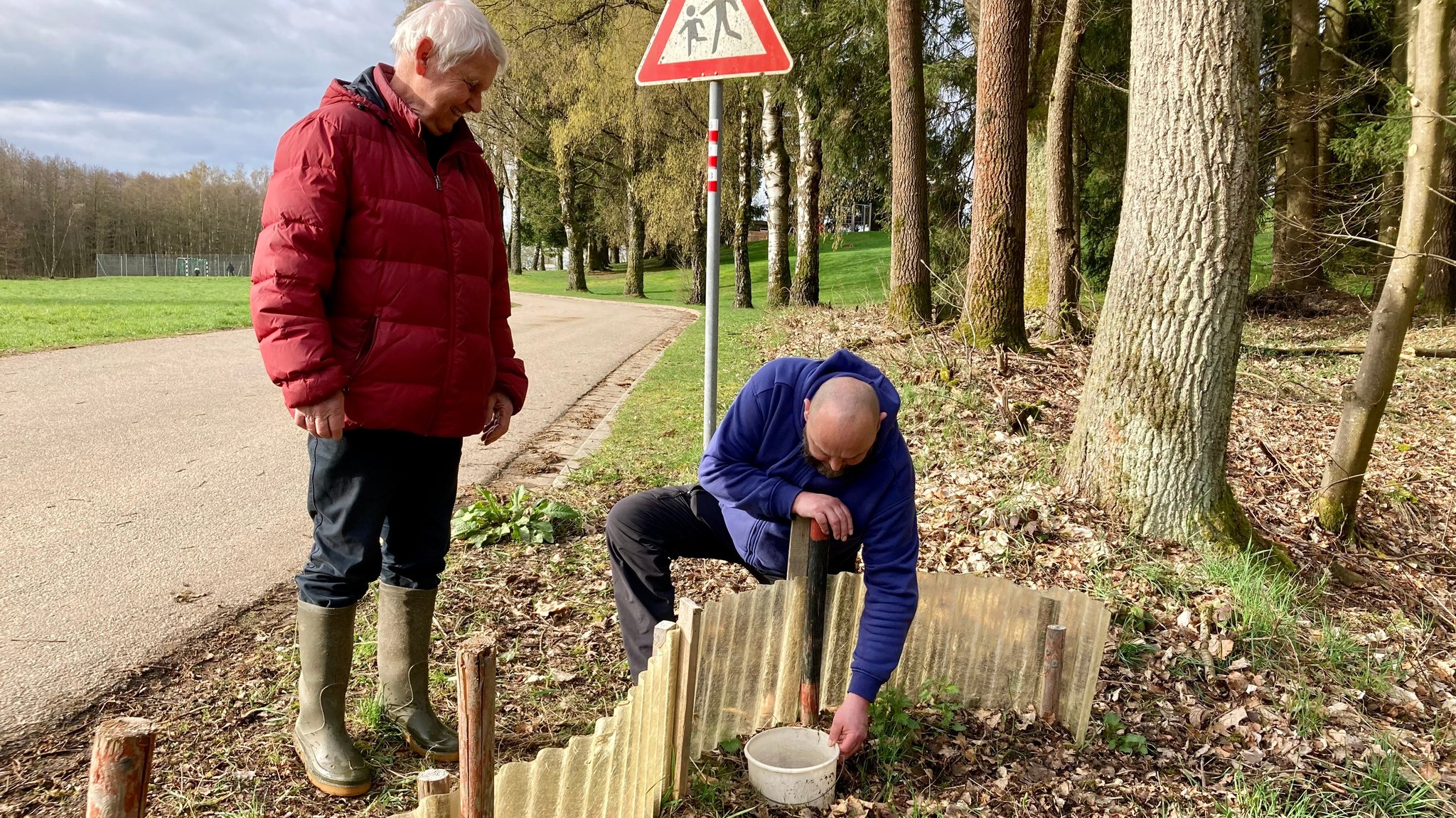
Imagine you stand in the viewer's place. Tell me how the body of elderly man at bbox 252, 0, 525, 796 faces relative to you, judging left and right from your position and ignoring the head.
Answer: facing the viewer and to the right of the viewer

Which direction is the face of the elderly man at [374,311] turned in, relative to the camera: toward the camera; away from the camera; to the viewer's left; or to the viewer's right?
to the viewer's right

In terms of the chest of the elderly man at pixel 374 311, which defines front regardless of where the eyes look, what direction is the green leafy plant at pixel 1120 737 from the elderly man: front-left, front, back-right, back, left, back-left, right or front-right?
front-left

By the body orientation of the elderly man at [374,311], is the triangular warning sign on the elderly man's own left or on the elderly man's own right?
on the elderly man's own left

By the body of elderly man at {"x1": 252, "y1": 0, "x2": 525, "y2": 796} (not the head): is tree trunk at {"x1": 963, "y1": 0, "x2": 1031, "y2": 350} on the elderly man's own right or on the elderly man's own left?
on the elderly man's own left

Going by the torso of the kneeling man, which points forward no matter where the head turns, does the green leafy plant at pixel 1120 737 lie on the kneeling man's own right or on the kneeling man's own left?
on the kneeling man's own left

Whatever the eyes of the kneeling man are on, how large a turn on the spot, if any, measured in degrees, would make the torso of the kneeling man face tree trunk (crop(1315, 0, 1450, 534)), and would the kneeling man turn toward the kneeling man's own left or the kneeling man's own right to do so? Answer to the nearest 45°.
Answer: approximately 135° to the kneeling man's own left

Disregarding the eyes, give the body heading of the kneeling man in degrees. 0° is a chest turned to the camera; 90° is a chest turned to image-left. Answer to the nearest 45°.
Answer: approximately 0°

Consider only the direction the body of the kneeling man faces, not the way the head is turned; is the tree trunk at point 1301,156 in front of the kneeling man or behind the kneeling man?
behind

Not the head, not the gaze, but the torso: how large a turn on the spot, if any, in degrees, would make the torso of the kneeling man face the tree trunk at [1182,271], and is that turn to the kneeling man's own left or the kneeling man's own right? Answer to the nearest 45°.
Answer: approximately 135° to the kneeling man's own left

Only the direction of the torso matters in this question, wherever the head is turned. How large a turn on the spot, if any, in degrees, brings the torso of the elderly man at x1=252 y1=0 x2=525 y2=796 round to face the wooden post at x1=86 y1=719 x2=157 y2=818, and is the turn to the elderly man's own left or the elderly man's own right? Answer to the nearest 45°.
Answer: approximately 45° to the elderly man's own right
